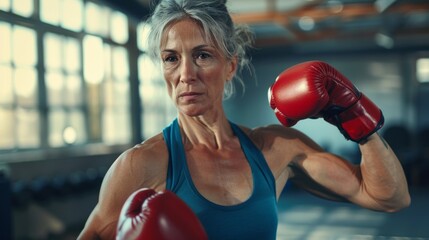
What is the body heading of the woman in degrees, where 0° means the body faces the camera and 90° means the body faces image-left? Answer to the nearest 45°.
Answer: approximately 0°

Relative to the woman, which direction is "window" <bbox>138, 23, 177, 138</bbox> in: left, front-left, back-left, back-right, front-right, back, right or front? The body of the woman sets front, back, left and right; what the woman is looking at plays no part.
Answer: back

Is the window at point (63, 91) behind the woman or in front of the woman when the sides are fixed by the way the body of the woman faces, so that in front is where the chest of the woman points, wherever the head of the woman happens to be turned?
behind

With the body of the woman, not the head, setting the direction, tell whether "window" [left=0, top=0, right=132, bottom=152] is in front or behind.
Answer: behind
